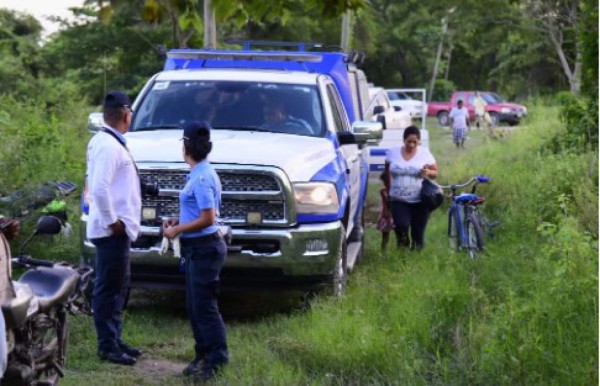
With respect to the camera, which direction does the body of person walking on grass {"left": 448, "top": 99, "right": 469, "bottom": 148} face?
toward the camera

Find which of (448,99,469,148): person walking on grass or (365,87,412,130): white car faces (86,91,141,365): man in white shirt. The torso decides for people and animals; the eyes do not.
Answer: the person walking on grass

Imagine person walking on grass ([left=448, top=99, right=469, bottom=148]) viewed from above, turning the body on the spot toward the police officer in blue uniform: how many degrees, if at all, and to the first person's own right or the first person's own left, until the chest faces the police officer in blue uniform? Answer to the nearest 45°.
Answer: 0° — they already face them

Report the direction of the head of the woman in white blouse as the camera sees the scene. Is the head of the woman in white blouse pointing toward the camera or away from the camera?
toward the camera

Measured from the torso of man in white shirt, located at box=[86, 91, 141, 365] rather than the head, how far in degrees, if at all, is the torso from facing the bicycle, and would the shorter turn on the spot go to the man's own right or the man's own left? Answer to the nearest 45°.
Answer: approximately 45° to the man's own left

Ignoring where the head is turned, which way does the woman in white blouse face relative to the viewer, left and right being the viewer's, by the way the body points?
facing the viewer

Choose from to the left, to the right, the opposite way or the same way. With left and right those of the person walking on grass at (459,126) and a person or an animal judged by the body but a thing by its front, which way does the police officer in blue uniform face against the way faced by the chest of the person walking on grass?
to the right

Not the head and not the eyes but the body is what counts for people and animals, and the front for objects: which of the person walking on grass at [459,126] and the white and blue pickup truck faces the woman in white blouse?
the person walking on grass

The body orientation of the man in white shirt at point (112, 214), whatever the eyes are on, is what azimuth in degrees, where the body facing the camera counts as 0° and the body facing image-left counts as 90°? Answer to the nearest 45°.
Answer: approximately 270°

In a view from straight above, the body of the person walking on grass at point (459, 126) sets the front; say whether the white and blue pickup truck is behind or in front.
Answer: in front

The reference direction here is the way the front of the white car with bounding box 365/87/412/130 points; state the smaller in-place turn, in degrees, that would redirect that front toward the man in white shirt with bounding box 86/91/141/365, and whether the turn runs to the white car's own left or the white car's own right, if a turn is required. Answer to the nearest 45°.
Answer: approximately 90° to the white car's own right

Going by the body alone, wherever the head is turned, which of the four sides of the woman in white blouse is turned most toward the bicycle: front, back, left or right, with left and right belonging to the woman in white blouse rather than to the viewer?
left
